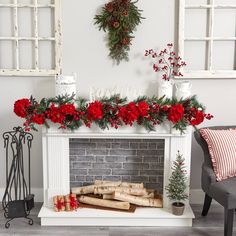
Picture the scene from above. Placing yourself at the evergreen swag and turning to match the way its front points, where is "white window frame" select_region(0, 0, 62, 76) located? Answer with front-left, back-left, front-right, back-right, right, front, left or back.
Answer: right

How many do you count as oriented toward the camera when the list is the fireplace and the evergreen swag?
2

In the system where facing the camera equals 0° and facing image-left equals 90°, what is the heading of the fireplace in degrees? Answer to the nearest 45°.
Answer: approximately 0°

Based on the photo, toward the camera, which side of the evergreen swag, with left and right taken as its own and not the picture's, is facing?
front
